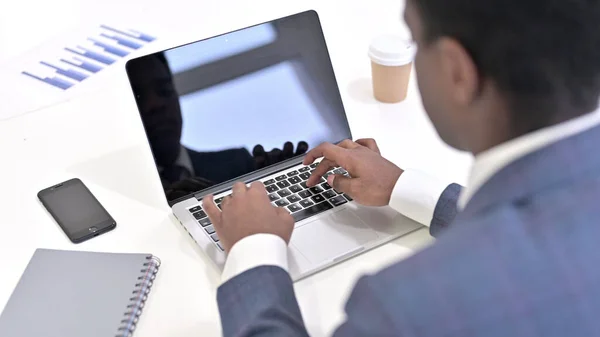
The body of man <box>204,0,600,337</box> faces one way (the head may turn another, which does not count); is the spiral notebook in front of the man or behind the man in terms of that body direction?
in front

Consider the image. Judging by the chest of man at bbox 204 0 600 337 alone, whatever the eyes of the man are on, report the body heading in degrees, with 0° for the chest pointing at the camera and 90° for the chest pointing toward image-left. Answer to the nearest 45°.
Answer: approximately 135°

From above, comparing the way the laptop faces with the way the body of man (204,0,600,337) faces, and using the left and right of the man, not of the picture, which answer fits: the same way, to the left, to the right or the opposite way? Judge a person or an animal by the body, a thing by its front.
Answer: the opposite way

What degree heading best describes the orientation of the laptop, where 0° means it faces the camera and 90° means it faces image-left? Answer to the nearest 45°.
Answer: approximately 315°

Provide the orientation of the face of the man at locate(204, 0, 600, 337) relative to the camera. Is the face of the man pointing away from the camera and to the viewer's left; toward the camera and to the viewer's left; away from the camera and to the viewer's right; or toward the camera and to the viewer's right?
away from the camera and to the viewer's left

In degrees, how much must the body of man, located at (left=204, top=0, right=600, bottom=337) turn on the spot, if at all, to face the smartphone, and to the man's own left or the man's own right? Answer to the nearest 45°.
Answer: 0° — they already face it

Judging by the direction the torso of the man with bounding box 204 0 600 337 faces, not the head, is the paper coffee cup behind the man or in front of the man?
in front
